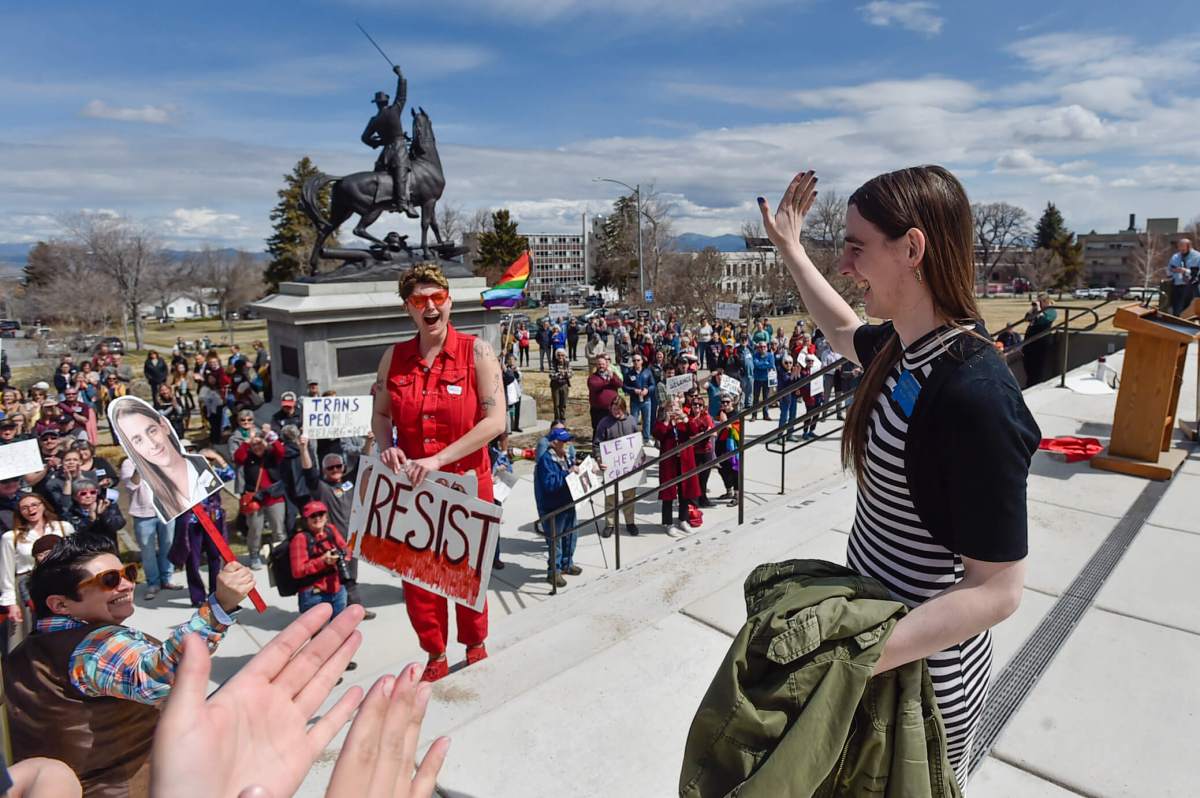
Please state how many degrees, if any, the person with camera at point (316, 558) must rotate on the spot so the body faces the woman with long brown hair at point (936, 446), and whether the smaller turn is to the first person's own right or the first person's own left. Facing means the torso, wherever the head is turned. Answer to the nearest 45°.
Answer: approximately 45° to the first person's own right

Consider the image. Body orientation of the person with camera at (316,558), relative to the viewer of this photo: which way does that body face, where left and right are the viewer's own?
facing the viewer and to the right of the viewer

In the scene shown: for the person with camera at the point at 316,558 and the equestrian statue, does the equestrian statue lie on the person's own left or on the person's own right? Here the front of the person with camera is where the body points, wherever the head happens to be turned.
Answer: on the person's own left

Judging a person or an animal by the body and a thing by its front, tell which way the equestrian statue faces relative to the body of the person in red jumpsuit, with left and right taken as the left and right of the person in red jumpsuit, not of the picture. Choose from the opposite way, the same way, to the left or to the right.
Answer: to the left

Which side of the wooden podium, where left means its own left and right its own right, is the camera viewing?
left

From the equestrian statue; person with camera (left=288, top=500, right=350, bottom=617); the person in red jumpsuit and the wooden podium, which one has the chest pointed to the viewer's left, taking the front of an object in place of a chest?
the wooden podium

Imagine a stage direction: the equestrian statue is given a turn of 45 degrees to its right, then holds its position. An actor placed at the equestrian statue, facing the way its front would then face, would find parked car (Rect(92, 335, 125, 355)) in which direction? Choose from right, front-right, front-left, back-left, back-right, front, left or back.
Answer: back

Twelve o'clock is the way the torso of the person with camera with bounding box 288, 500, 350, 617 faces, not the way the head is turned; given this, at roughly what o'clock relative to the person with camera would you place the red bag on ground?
The red bag on ground is roughly at 11 o'clock from the person with camera.

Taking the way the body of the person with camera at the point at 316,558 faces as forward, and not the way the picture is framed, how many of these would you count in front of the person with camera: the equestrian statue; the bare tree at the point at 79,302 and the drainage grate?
1

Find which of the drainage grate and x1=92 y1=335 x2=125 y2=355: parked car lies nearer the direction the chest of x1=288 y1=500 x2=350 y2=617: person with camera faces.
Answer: the drainage grate

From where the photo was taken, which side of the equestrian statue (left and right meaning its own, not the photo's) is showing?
right

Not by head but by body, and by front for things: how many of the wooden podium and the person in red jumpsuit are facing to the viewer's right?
0

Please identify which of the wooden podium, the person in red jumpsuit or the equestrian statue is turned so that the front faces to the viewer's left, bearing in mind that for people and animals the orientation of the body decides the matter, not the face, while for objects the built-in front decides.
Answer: the wooden podium
